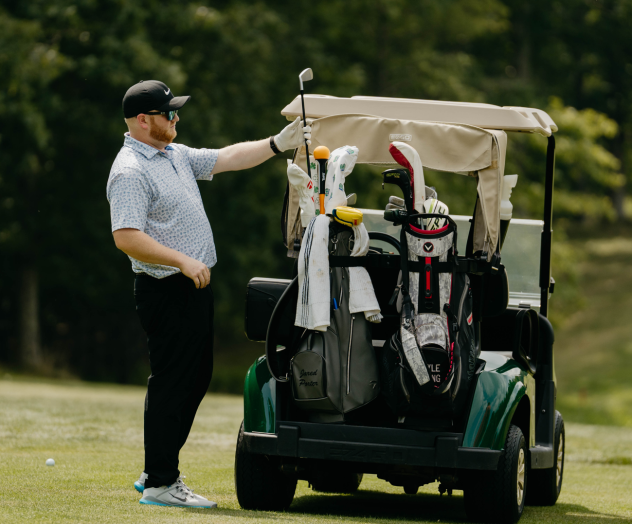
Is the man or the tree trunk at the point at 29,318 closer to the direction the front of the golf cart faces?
the tree trunk

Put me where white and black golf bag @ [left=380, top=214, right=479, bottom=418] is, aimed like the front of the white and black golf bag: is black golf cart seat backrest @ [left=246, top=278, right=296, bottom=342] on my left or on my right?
on my right

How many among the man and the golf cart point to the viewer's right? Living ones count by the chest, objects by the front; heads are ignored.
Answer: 1

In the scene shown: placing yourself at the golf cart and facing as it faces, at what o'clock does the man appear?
The man is roughly at 9 o'clock from the golf cart.

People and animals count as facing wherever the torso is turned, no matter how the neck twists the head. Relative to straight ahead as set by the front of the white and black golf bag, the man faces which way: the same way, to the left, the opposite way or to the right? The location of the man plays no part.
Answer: to the left

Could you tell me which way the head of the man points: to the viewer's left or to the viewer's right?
to the viewer's right

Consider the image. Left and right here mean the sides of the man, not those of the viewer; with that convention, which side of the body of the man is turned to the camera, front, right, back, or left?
right

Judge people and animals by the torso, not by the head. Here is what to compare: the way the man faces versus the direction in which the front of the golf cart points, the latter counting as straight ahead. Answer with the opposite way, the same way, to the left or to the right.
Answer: to the right

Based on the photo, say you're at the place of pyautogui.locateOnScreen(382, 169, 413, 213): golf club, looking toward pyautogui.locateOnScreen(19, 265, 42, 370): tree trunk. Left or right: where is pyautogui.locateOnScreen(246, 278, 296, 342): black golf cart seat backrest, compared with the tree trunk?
left

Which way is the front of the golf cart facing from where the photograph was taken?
facing away from the viewer

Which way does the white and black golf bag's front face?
toward the camera

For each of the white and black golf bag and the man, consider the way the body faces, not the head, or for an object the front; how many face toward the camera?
1

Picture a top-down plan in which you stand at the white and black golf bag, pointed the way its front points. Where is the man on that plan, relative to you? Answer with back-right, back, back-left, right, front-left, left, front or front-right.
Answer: right

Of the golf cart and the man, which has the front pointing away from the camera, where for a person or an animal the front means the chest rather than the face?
the golf cart
